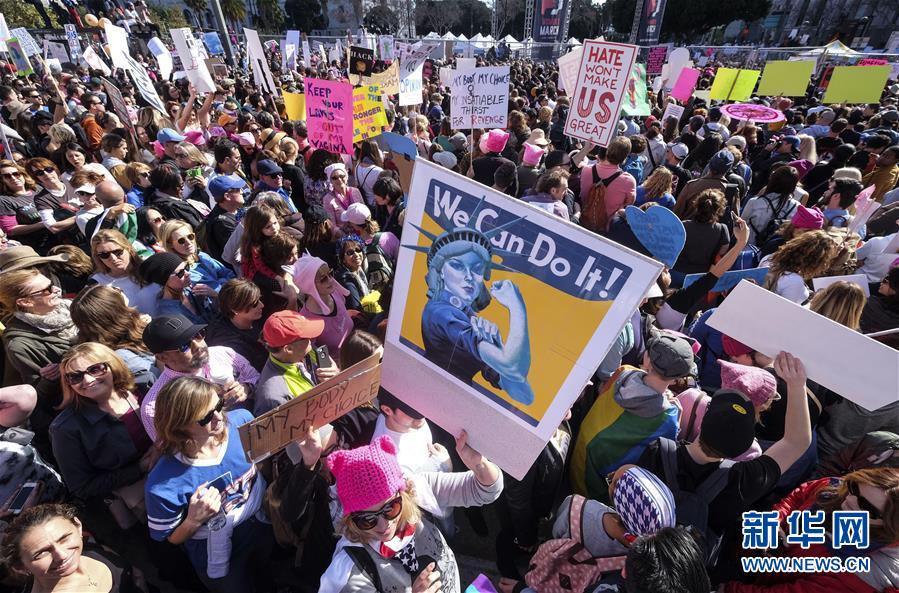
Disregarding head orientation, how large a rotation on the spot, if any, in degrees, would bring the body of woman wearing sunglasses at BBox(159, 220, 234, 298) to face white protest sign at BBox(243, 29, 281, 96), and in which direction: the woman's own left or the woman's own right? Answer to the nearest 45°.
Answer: approximately 135° to the woman's own left

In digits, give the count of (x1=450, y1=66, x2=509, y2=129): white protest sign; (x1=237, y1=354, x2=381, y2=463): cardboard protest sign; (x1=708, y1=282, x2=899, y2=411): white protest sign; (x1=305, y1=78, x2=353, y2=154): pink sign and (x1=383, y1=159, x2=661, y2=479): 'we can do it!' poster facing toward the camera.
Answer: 4

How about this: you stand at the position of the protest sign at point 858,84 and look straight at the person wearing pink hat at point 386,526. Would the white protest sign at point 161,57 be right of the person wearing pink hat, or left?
right

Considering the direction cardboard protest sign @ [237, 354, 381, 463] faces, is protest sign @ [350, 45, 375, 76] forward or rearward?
rearward

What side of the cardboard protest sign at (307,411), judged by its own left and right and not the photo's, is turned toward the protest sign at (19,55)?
back

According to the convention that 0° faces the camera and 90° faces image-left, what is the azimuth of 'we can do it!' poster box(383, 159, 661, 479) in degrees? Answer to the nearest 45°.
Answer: approximately 0°

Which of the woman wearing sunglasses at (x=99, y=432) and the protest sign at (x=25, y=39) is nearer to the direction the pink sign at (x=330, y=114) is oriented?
the woman wearing sunglasses

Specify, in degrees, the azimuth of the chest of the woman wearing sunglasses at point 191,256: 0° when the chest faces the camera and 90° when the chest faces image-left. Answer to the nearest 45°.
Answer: approximately 315°

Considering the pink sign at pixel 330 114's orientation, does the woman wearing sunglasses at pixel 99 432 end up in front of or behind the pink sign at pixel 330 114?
in front

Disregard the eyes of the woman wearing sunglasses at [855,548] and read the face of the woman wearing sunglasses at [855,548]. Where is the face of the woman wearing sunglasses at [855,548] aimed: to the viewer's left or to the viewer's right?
to the viewer's left

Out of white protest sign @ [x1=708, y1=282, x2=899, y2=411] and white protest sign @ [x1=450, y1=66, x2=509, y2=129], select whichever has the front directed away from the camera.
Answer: white protest sign @ [x1=708, y1=282, x2=899, y2=411]

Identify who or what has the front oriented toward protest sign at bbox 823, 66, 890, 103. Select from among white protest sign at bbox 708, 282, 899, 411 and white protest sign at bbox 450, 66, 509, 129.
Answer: white protest sign at bbox 708, 282, 899, 411
